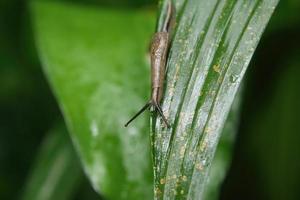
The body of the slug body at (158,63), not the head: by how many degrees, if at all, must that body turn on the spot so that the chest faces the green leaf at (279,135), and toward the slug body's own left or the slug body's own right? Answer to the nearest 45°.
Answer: approximately 135° to the slug body's own left

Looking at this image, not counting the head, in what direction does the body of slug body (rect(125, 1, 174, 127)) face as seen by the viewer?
toward the camera
